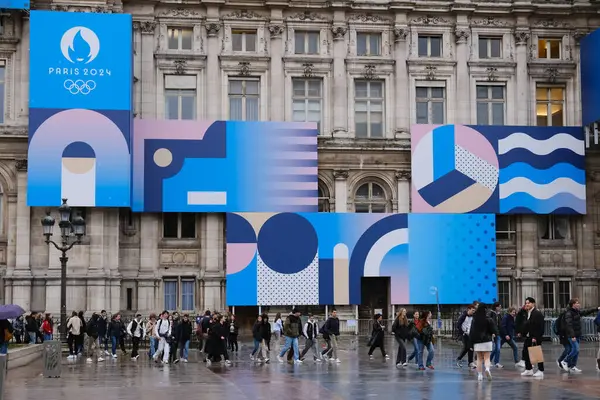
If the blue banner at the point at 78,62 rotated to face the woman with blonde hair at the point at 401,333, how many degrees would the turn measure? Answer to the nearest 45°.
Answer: approximately 45° to its left

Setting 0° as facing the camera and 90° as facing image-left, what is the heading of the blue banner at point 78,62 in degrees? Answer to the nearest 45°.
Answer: approximately 0°

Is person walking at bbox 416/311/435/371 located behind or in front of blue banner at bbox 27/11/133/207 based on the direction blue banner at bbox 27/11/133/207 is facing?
in front

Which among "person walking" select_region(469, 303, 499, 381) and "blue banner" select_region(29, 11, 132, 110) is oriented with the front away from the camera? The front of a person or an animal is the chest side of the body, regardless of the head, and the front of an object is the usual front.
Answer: the person walking

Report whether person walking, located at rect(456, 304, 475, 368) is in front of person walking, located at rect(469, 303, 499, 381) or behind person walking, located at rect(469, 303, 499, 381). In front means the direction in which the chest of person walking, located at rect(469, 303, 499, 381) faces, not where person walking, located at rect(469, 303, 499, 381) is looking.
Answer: in front

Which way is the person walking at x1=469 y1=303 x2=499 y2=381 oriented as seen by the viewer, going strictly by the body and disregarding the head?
away from the camera

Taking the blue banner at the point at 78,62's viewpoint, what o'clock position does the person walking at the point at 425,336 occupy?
The person walking is roughly at 11 o'clock from the blue banner.

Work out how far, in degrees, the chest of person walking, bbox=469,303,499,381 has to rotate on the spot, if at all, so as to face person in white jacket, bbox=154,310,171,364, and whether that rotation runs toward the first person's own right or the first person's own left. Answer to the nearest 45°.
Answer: approximately 45° to the first person's own left

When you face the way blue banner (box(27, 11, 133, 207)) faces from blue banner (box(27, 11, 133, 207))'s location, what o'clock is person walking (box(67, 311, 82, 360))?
The person walking is roughly at 12 o'clock from the blue banner.
